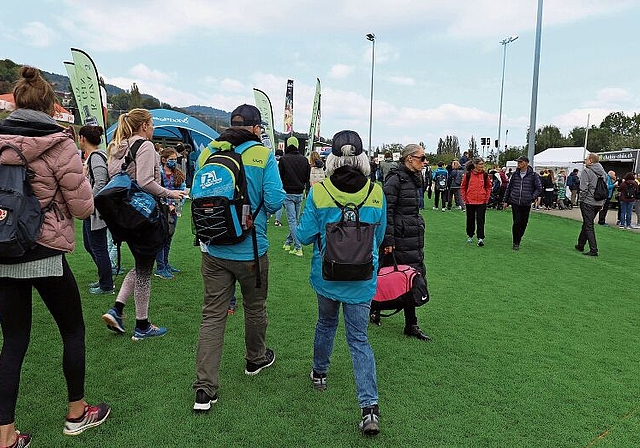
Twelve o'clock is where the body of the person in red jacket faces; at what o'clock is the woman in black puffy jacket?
The woman in black puffy jacket is roughly at 12 o'clock from the person in red jacket.

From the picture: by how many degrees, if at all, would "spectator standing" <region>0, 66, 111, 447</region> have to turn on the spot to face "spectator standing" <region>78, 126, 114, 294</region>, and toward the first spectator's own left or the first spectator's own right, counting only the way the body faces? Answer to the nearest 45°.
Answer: approximately 45° to the first spectator's own left

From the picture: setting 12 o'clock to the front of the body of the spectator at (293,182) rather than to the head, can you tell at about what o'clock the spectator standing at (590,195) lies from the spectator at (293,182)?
the spectator standing at (590,195) is roughly at 3 o'clock from the spectator at (293,182).

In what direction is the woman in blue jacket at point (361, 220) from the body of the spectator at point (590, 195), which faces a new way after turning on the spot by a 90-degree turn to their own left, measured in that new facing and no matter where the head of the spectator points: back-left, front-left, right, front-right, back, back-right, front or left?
front

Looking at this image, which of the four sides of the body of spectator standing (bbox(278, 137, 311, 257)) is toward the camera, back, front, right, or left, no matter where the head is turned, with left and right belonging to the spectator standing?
back

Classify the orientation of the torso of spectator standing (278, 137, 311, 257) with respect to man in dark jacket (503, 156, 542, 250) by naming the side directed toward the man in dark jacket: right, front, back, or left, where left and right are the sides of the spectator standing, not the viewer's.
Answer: right

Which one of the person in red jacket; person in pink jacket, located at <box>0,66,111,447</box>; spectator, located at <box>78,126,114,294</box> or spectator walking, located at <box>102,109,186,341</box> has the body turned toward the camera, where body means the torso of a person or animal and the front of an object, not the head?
the person in red jacket

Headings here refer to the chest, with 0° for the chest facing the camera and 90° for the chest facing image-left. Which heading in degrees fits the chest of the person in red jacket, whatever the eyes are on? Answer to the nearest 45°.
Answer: approximately 0°
